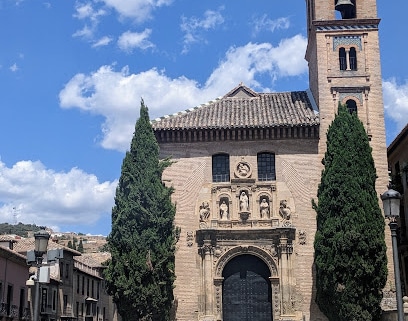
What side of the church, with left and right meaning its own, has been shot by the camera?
front

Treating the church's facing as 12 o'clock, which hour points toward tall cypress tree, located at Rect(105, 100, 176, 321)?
The tall cypress tree is roughly at 2 o'clock from the church.

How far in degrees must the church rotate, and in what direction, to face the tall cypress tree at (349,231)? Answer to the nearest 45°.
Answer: approximately 45° to its left
